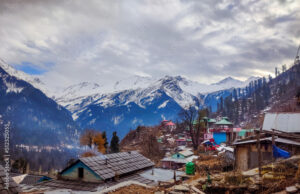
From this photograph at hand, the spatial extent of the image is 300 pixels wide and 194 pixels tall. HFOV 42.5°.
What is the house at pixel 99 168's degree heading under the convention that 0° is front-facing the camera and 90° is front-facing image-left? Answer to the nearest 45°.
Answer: approximately 45°

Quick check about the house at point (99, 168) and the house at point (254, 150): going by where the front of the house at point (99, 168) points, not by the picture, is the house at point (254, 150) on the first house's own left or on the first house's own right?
on the first house's own left

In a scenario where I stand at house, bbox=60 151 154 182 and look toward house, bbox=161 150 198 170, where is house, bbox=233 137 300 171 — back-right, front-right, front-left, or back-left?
front-right

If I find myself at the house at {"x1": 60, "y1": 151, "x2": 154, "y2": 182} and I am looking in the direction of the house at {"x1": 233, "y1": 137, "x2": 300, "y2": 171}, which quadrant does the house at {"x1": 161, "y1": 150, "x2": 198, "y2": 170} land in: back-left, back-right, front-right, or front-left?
front-left

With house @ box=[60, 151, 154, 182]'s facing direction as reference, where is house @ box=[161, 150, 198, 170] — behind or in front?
behind
